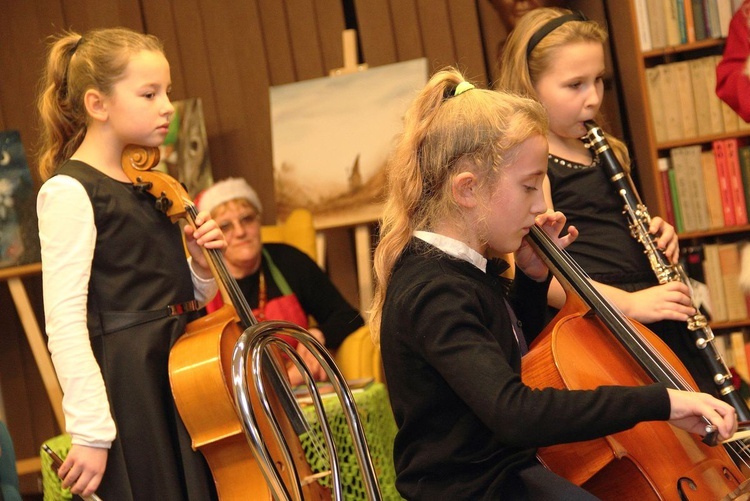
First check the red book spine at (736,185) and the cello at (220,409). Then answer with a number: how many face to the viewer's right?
1

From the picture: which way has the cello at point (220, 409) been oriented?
to the viewer's right

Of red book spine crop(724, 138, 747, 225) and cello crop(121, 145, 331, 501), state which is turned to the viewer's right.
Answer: the cello

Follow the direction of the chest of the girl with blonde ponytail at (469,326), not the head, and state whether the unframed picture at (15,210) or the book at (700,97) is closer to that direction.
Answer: the book

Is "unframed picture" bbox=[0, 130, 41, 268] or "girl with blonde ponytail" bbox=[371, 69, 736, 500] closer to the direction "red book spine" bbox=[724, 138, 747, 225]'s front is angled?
the girl with blonde ponytail

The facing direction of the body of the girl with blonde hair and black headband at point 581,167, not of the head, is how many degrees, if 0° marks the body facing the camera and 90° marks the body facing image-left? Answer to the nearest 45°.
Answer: approximately 315°
